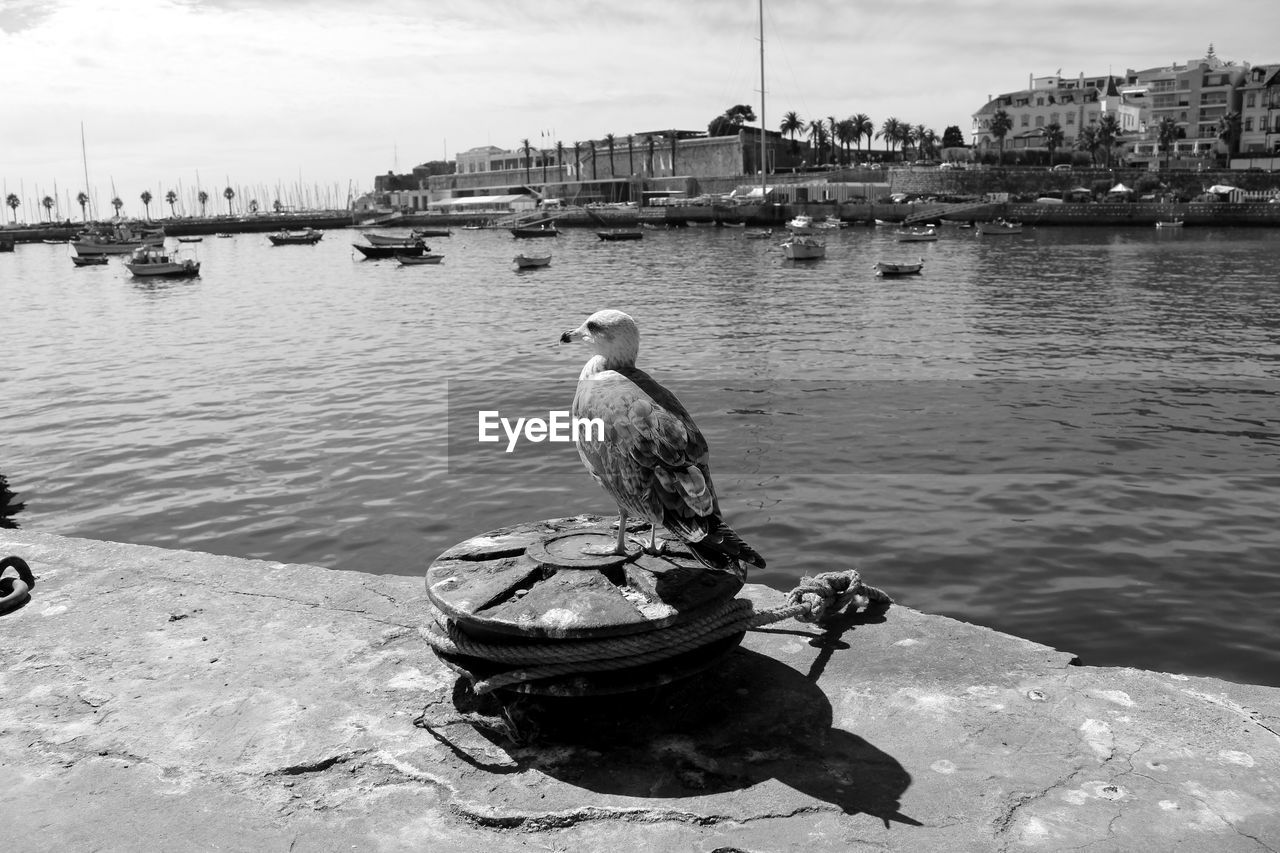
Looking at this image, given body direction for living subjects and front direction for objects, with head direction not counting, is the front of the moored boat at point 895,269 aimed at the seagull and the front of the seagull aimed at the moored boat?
no

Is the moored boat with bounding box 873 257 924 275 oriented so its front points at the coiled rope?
no

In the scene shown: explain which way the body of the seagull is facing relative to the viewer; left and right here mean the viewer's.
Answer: facing away from the viewer and to the left of the viewer
